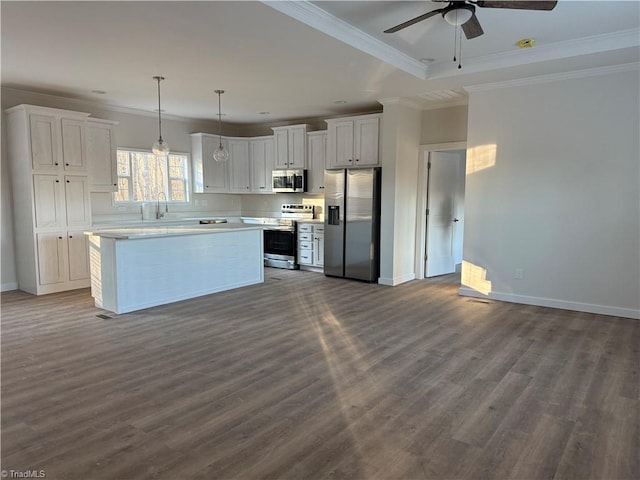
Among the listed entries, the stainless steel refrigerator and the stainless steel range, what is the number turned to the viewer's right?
0

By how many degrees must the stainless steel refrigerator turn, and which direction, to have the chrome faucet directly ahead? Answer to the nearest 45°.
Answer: approximately 45° to its right

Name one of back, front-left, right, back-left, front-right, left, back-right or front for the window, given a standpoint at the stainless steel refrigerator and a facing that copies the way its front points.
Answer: front-right

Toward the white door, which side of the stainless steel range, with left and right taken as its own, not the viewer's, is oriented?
left

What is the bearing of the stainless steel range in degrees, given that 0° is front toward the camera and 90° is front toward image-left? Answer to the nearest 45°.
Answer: approximately 45°

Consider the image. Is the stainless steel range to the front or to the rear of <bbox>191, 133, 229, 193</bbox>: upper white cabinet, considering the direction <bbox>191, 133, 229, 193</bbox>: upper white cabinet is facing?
to the front

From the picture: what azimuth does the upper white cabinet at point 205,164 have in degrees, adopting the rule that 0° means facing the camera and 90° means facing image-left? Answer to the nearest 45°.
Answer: approximately 315°

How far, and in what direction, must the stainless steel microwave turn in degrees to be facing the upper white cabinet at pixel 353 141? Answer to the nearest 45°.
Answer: approximately 90° to its left

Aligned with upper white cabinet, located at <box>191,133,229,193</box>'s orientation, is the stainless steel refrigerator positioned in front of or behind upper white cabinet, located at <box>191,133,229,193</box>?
in front

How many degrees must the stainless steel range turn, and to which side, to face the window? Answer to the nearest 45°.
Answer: approximately 45° to its right

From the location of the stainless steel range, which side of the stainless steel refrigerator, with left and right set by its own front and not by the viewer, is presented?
right
